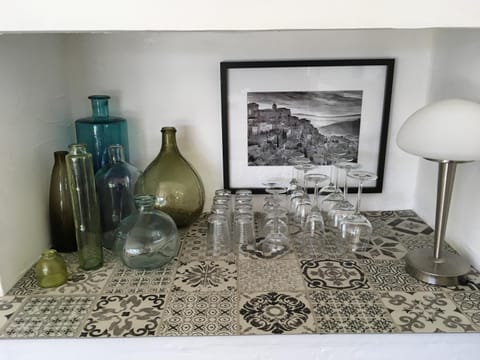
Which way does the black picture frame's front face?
toward the camera

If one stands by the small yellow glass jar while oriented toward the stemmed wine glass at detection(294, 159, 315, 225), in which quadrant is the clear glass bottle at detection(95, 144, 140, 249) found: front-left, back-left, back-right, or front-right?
front-left

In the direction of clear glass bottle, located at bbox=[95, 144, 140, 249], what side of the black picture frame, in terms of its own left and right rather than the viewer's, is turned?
right

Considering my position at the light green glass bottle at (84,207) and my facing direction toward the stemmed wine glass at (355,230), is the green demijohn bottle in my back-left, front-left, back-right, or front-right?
front-left

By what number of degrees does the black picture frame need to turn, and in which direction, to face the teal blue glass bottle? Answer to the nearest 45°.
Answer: approximately 90° to its right

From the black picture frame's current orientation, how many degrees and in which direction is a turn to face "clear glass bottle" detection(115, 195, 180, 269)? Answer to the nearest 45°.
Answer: approximately 45° to its right
